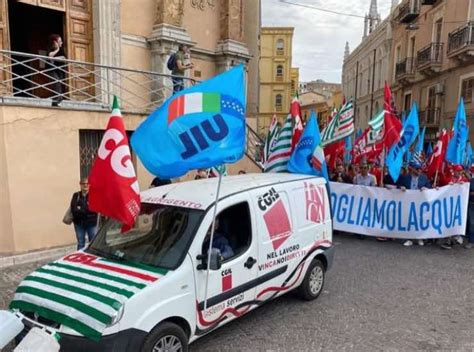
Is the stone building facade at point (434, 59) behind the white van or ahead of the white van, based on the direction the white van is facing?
behind

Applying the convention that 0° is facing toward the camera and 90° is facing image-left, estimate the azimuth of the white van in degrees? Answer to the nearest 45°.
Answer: approximately 45°

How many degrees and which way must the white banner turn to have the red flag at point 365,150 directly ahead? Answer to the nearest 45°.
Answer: approximately 135° to its right

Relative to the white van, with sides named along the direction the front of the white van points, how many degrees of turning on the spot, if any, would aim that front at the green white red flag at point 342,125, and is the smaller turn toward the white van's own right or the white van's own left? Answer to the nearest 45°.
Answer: approximately 180°

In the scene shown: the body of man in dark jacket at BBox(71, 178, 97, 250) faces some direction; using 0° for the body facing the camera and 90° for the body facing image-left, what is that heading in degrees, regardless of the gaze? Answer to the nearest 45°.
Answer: approximately 0°

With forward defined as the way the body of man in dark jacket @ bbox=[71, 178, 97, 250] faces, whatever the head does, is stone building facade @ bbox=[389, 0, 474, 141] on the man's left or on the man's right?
on the man's left

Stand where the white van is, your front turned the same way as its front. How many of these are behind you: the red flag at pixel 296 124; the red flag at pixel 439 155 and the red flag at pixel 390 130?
3

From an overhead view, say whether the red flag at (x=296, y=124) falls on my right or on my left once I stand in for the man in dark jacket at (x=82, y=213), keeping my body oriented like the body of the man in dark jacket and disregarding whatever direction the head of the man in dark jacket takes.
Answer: on my left

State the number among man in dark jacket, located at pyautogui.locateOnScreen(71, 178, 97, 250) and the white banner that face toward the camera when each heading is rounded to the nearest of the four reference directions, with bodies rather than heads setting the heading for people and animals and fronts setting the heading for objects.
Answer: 2

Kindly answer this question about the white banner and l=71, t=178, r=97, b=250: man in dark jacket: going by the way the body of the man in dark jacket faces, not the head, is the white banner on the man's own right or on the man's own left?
on the man's own left

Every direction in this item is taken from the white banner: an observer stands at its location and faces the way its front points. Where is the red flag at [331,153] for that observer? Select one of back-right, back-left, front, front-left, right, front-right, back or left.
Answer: back-right

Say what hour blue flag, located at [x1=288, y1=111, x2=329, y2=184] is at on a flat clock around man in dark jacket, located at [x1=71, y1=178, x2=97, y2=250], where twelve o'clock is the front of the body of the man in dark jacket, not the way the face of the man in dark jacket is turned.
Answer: The blue flag is roughly at 9 o'clock from the man in dark jacket.

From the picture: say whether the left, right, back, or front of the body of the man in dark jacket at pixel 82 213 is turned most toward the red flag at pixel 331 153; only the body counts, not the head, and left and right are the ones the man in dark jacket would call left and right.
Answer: left
